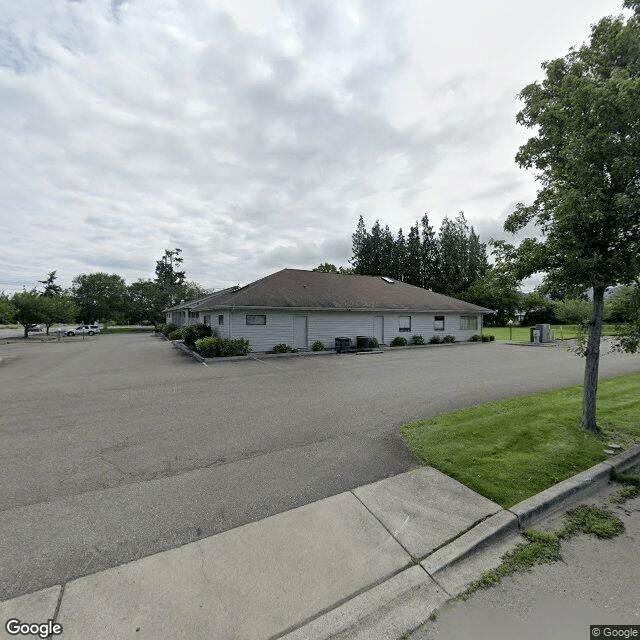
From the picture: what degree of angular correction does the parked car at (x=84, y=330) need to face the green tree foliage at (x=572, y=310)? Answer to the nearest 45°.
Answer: approximately 135° to its left

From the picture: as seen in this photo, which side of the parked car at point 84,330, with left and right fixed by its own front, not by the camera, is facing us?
left

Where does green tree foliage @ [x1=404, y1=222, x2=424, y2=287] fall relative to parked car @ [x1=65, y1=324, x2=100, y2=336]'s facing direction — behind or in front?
behind

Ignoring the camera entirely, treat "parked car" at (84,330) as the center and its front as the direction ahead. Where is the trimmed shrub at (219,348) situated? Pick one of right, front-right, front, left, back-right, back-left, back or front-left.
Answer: left

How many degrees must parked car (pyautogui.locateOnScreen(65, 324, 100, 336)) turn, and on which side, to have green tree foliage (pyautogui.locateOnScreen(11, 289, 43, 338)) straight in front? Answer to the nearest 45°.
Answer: approximately 45° to its left

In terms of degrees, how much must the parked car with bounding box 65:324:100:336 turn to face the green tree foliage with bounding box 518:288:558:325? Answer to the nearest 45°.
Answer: approximately 135° to its left

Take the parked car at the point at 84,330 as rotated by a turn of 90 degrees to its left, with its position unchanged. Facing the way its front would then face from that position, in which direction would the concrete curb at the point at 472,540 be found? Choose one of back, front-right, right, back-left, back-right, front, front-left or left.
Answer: front
